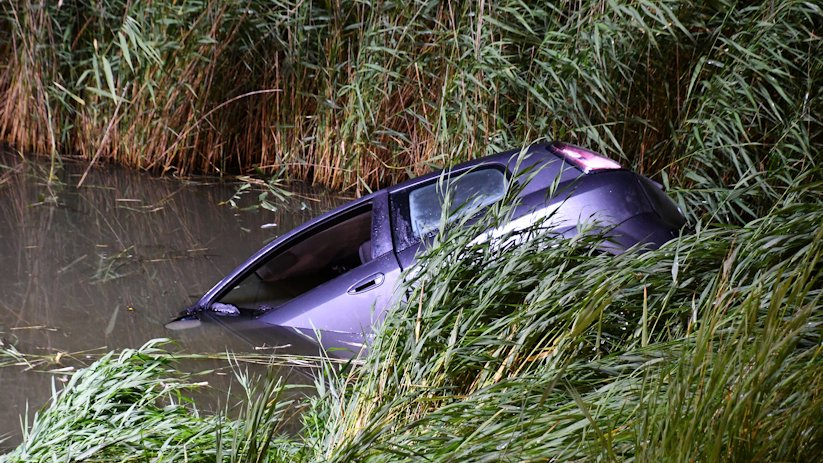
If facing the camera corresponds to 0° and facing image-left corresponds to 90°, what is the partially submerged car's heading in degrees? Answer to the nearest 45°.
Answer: approximately 90°
